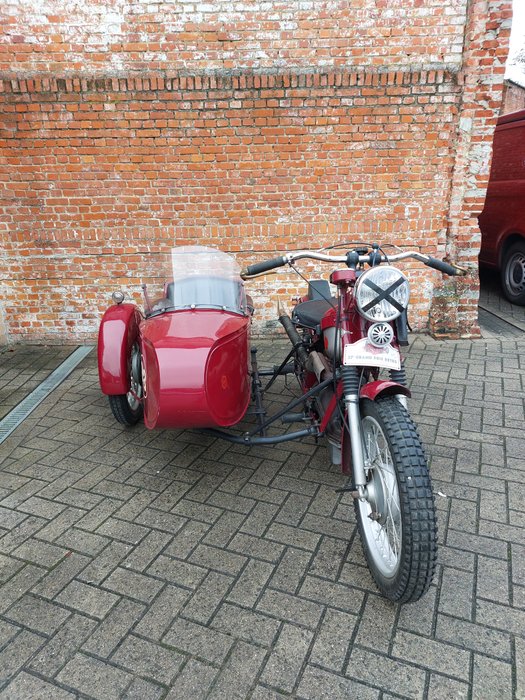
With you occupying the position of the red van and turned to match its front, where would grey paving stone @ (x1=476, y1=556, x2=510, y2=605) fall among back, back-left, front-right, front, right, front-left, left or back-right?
front-right

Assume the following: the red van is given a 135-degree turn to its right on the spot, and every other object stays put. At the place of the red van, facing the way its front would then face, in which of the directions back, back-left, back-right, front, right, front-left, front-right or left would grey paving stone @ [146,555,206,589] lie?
left

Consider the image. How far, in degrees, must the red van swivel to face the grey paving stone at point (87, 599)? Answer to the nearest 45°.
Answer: approximately 45° to its right

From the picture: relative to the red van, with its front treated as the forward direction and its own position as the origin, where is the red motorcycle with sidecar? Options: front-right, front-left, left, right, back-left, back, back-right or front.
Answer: front-right

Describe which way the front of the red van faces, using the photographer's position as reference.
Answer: facing the viewer and to the right of the viewer

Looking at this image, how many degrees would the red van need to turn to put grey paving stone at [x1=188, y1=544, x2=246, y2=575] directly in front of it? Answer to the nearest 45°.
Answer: approximately 45° to its right

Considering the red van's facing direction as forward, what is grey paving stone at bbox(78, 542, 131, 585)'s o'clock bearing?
The grey paving stone is roughly at 2 o'clock from the red van.

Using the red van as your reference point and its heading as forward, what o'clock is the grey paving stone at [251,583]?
The grey paving stone is roughly at 2 o'clock from the red van.
